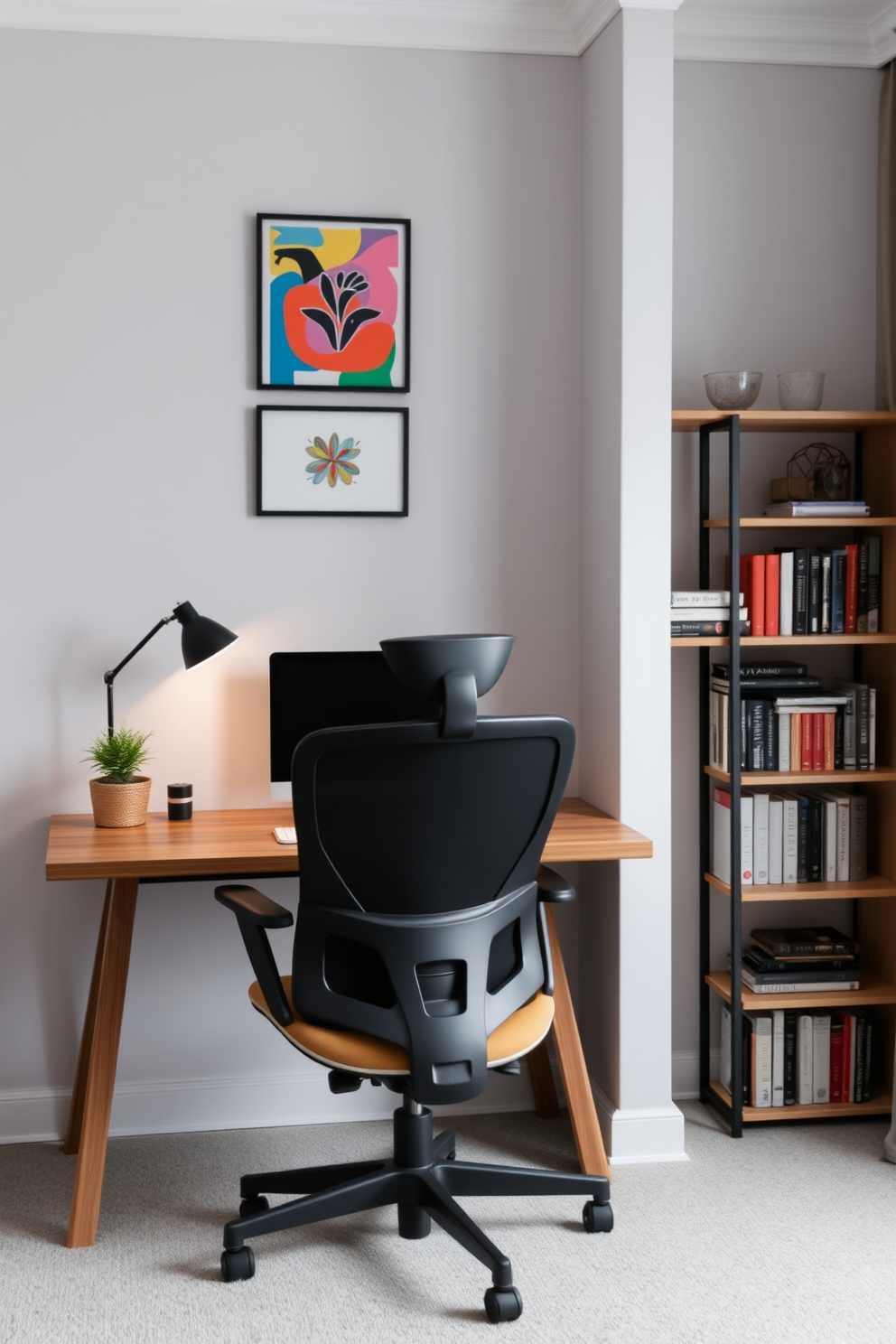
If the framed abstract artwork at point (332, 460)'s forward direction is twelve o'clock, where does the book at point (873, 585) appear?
The book is roughly at 9 o'clock from the framed abstract artwork.

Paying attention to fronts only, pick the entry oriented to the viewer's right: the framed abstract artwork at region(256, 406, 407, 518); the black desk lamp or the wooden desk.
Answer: the black desk lamp

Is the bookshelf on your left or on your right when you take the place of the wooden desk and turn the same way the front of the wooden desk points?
on your left

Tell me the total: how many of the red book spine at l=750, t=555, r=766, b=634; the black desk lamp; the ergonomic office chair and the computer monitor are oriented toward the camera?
2

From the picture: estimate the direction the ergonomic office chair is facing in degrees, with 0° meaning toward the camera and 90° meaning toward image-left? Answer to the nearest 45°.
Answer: approximately 135°

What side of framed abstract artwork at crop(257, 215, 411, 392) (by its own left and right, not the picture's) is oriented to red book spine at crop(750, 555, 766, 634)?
left

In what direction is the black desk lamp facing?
to the viewer's right
